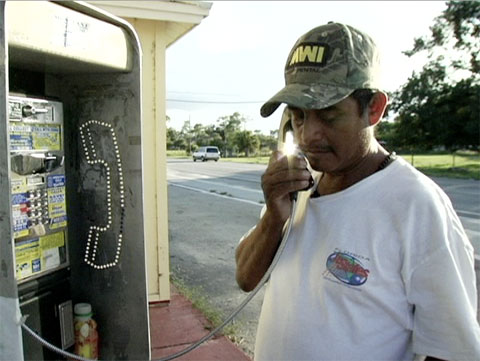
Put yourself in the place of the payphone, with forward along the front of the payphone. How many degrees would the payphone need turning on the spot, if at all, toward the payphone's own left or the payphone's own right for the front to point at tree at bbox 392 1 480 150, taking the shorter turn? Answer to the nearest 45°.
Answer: approximately 90° to the payphone's own left

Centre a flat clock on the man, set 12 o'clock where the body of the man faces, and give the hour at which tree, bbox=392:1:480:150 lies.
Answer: The tree is roughly at 5 o'clock from the man.

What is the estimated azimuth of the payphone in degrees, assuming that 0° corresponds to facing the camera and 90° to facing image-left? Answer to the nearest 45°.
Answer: approximately 315°

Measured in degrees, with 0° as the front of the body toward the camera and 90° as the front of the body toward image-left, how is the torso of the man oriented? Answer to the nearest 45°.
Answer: approximately 45°

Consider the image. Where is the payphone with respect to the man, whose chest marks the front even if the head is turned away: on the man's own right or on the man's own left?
on the man's own right

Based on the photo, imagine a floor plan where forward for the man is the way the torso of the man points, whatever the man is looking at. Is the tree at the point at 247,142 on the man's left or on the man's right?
on the man's right

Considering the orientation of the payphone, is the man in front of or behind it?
in front

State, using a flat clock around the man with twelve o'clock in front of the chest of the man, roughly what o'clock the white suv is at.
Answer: The white suv is roughly at 4 o'clock from the man.

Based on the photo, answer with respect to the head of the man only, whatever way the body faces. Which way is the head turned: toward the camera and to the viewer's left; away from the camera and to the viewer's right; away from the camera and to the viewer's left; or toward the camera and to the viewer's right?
toward the camera and to the viewer's left

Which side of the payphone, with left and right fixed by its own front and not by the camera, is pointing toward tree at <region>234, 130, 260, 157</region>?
left

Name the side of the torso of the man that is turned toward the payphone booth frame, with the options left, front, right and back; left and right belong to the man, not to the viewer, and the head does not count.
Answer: right

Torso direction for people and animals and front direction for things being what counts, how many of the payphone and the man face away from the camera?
0

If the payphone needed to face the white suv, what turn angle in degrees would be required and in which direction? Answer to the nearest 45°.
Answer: approximately 135° to its left
